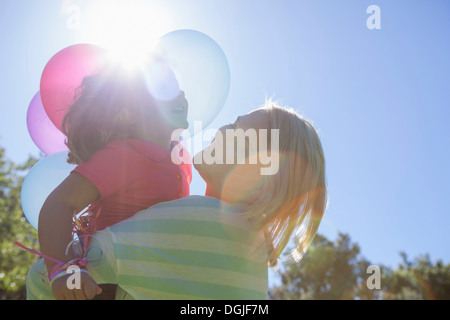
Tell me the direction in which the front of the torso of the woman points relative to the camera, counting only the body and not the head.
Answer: to the viewer's left

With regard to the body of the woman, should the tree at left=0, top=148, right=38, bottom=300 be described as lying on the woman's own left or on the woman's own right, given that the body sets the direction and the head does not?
on the woman's own right

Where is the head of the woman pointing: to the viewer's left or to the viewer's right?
to the viewer's left

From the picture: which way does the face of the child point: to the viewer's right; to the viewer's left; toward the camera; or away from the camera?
to the viewer's right

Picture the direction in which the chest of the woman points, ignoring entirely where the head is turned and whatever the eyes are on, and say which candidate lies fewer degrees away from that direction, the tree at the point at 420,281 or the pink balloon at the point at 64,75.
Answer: the pink balloon

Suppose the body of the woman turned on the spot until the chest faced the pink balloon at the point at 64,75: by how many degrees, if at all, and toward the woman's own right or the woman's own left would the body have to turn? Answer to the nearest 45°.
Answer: approximately 45° to the woman's own right

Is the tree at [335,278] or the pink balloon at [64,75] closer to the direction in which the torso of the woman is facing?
the pink balloon
